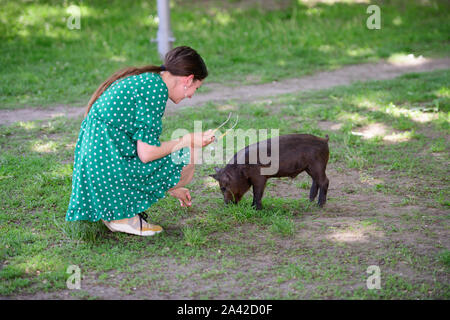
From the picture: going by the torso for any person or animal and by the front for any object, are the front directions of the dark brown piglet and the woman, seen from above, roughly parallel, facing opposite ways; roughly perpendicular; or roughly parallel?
roughly parallel, facing opposite ways

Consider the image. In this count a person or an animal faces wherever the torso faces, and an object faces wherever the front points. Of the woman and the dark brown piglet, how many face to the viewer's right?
1

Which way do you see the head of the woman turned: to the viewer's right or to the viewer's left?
to the viewer's right

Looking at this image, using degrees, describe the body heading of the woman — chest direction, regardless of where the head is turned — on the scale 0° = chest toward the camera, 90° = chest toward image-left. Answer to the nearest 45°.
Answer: approximately 270°

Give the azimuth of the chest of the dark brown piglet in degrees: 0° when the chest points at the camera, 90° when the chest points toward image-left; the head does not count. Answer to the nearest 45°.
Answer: approximately 90°
